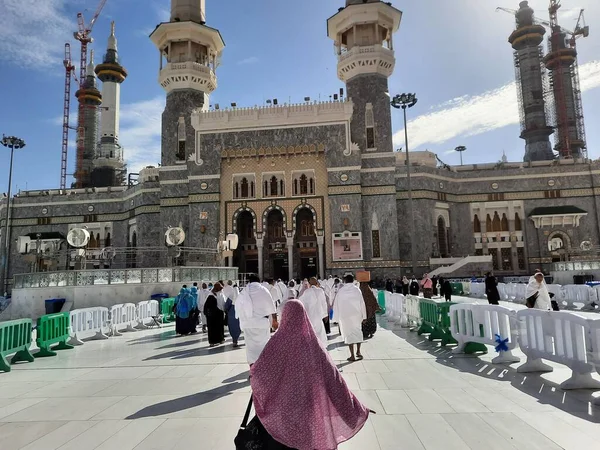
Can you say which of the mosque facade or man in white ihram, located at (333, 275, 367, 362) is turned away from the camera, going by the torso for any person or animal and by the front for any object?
the man in white ihram

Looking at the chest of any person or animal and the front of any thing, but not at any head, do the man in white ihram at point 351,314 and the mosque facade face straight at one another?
yes

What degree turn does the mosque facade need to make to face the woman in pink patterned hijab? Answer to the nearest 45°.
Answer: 0° — it already faces them

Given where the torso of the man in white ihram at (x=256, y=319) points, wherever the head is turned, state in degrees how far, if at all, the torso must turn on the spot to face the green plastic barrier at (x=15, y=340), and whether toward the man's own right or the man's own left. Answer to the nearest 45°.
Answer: approximately 45° to the man's own left

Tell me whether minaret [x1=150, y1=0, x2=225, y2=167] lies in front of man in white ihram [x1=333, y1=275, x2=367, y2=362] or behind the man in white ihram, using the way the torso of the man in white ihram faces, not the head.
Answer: in front

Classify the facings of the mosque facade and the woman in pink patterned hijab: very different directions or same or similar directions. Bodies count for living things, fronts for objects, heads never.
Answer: very different directions

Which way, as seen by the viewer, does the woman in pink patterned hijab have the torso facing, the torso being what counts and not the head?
away from the camera

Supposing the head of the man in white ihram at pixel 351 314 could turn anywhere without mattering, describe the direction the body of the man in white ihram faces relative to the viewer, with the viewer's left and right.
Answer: facing away from the viewer

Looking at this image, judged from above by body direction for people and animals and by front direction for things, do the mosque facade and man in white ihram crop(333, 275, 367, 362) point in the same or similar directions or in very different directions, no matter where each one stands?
very different directions

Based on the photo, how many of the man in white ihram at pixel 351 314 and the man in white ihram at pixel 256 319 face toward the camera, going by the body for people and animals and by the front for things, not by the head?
0

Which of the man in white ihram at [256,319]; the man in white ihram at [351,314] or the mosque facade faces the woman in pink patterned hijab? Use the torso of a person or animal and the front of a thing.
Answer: the mosque facade

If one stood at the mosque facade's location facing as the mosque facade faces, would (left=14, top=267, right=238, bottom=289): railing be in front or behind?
in front

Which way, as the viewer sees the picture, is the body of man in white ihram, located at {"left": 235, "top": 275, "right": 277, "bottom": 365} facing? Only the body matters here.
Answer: away from the camera

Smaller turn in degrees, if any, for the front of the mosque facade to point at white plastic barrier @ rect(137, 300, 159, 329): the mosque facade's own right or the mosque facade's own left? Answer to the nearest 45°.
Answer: approximately 45° to the mosque facade's own right

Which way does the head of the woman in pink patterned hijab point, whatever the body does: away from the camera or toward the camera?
away from the camera

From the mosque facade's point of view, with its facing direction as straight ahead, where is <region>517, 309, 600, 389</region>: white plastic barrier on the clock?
The white plastic barrier is roughly at 12 o'clock from the mosque facade.

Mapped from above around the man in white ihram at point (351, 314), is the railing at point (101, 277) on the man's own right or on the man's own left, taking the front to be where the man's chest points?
on the man's own left

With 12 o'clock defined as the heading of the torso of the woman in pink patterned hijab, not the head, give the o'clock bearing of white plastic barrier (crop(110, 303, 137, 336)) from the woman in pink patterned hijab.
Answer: The white plastic barrier is roughly at 11 o'clock from the woman in pink patterned hijab.
